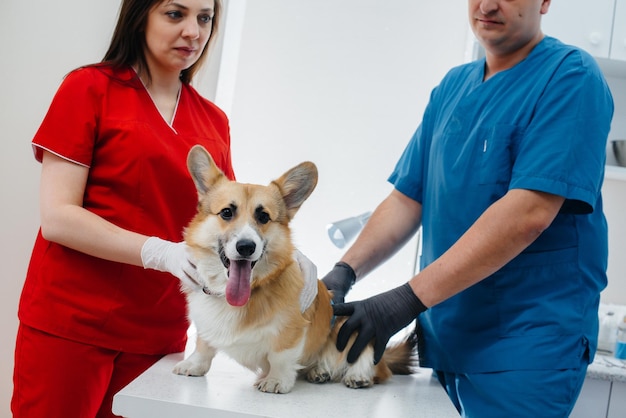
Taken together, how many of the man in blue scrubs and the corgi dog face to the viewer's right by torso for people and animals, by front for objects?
0

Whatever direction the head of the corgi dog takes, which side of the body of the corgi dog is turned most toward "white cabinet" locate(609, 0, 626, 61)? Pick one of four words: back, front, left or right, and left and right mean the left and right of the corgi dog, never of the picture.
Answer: back

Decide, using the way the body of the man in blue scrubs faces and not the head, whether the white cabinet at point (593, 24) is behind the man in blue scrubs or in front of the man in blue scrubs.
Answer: behind

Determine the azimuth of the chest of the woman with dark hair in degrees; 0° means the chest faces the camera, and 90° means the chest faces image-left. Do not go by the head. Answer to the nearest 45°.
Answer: approximately 315°

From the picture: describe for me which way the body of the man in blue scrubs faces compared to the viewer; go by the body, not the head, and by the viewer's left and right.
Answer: facing the viewer and to the left of the viewer

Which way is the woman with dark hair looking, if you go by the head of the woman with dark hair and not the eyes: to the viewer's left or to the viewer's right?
to the viewer's right

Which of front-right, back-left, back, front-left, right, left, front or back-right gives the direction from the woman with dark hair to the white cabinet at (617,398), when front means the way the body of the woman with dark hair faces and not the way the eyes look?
front-left

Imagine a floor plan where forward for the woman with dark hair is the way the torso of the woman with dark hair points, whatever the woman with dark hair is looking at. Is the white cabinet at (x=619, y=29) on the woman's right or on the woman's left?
on the woman's left

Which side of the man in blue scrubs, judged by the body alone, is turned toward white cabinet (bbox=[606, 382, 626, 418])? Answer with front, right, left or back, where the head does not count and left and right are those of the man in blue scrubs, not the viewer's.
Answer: back

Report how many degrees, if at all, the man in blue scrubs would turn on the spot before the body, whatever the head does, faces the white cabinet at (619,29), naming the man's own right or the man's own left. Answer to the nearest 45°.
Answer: approximately 135° to the man's own right

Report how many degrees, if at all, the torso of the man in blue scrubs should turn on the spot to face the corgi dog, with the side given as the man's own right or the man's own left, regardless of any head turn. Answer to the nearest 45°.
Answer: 0° — they already face it
